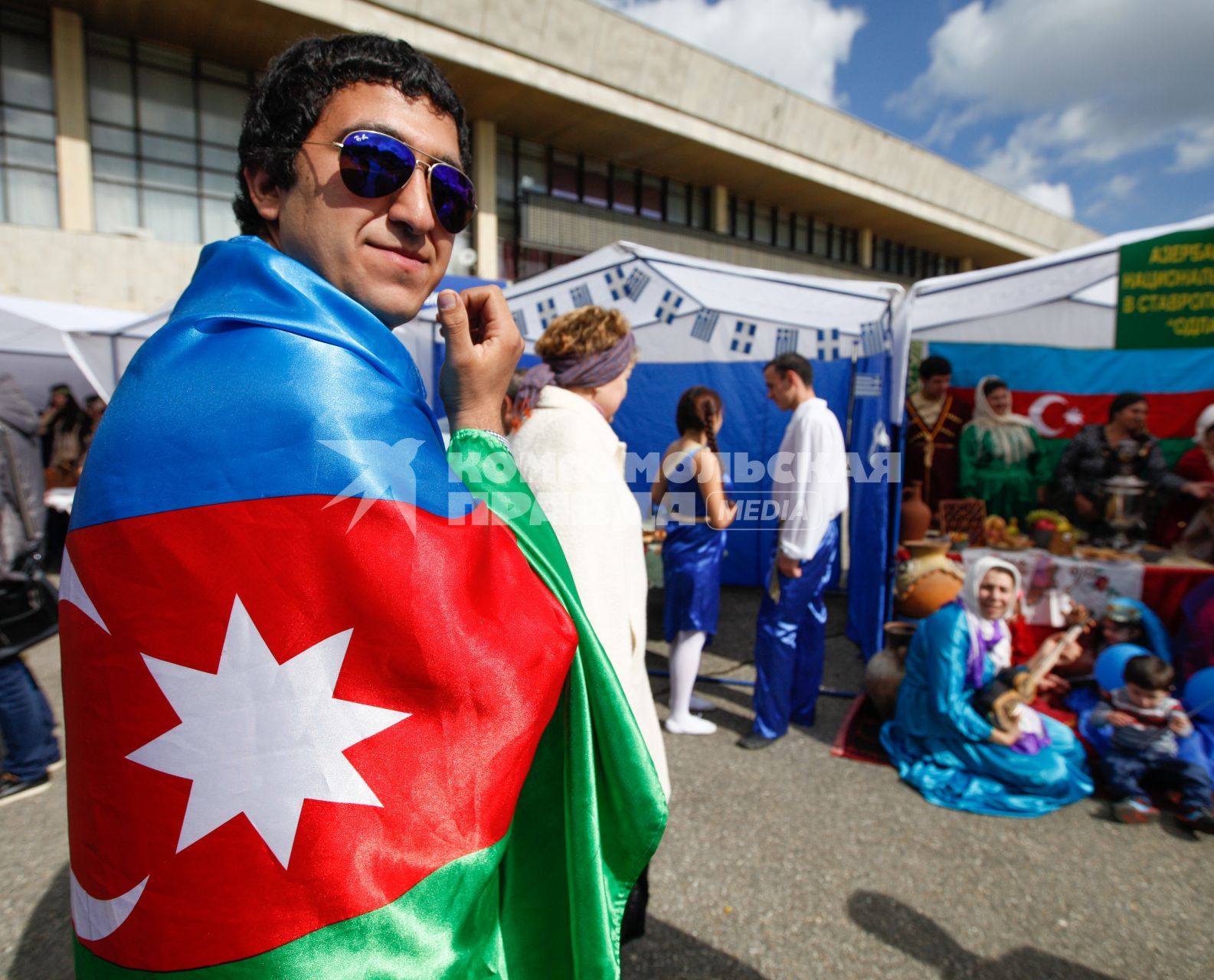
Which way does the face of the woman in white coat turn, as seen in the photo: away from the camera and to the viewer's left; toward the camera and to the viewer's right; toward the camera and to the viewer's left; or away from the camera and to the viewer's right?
away from the camera and to the viewer's right

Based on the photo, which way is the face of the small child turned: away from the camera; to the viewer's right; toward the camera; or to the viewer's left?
toward the camera

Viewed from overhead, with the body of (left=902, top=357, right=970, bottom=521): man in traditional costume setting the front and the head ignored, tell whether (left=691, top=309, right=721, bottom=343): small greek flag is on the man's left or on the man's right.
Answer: on the man's right

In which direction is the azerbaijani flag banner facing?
toward the camera

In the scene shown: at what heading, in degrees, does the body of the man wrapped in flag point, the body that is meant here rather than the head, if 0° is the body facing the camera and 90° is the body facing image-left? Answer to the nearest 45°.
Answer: approximately 270°

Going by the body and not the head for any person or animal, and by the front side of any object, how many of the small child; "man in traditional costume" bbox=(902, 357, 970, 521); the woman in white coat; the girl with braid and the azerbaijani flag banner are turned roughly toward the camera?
3

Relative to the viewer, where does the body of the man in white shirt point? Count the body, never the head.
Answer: to the viewer's left

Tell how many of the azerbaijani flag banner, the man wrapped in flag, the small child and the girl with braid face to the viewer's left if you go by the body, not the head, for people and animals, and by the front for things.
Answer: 0

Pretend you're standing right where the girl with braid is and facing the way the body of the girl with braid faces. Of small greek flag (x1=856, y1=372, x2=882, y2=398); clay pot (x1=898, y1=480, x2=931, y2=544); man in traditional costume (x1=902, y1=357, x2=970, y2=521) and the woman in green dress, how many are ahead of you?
4

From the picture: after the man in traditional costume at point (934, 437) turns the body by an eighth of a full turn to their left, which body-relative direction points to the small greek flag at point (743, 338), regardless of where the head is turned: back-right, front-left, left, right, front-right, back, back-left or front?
right

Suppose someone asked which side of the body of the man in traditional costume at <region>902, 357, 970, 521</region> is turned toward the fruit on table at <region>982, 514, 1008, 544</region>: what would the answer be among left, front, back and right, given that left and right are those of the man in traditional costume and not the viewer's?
front

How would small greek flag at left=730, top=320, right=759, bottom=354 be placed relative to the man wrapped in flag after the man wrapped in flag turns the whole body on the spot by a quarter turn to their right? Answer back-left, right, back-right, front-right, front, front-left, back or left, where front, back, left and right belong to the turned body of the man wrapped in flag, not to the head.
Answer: back-left

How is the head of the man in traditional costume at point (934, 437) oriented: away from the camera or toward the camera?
toward the camera

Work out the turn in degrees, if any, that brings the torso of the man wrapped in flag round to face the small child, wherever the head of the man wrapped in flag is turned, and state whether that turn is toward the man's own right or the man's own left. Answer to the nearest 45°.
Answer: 0° — they already face them

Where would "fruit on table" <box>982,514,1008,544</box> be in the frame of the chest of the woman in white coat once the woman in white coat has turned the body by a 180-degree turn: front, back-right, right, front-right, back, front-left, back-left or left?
back

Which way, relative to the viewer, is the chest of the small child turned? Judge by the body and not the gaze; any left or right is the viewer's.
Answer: facing the viewer

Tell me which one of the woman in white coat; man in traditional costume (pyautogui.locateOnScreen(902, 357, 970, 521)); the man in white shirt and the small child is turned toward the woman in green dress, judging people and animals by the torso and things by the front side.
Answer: the woman in white coat
